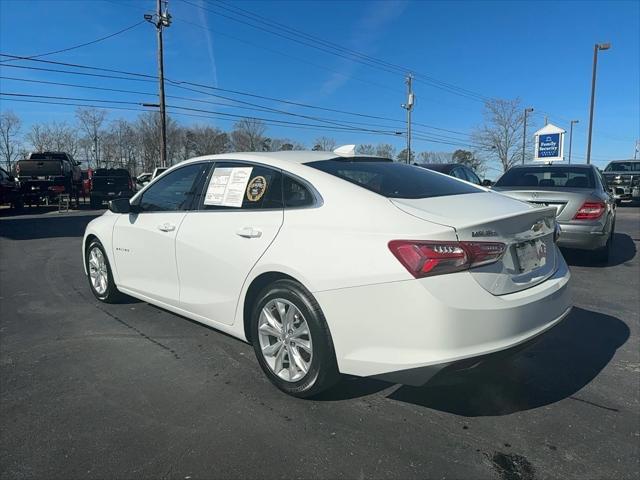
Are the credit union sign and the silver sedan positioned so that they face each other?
yes

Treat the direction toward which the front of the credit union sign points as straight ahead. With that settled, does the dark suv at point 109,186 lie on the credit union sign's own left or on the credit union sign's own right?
on the credit union sign's own right

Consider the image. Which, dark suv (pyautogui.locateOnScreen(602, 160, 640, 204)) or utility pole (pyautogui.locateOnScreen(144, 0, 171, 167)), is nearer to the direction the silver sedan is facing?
the dark suv

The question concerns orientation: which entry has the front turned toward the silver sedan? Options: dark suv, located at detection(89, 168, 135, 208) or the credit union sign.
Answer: the credit union sign

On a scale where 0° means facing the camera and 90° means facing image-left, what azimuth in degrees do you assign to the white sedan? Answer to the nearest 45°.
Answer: approximately 135°

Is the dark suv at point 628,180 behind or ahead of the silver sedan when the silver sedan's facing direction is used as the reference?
ahead

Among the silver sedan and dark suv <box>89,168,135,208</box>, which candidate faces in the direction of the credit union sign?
the silver sedan

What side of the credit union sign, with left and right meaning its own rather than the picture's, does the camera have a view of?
front

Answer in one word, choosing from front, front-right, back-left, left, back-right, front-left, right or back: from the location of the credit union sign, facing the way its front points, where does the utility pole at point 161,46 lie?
right

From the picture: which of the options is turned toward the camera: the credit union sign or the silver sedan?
the credit union sign

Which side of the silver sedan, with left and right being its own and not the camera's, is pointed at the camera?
back

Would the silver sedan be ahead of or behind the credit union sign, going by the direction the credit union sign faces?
ahead

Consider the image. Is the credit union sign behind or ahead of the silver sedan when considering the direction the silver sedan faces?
ahead

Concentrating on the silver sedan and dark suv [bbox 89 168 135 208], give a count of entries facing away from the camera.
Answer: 2

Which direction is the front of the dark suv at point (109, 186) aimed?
away from the camera

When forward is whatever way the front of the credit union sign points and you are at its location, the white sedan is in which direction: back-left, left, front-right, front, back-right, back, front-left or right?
front
